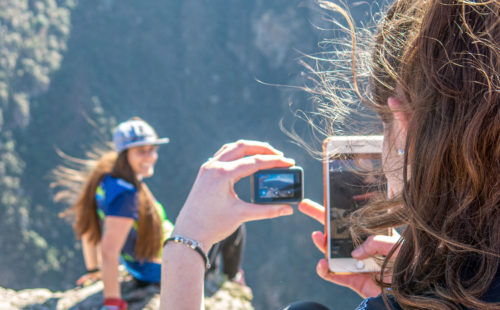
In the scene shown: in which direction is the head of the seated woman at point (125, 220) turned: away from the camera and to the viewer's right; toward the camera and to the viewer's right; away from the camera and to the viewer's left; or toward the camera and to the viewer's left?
toward the camera and to the viewer's right

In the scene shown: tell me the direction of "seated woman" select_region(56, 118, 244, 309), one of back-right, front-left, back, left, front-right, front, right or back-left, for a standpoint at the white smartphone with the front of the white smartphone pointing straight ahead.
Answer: back-right

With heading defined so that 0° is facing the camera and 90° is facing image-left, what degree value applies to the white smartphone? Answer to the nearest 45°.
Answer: approximately 0°
